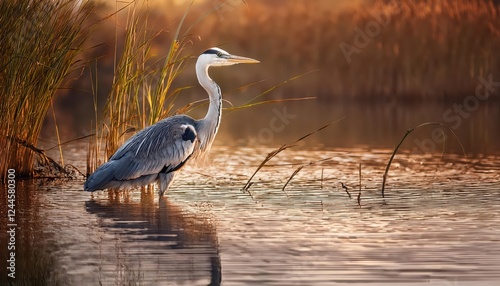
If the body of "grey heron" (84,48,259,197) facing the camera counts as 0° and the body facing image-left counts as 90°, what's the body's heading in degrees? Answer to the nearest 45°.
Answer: approximately 270°
